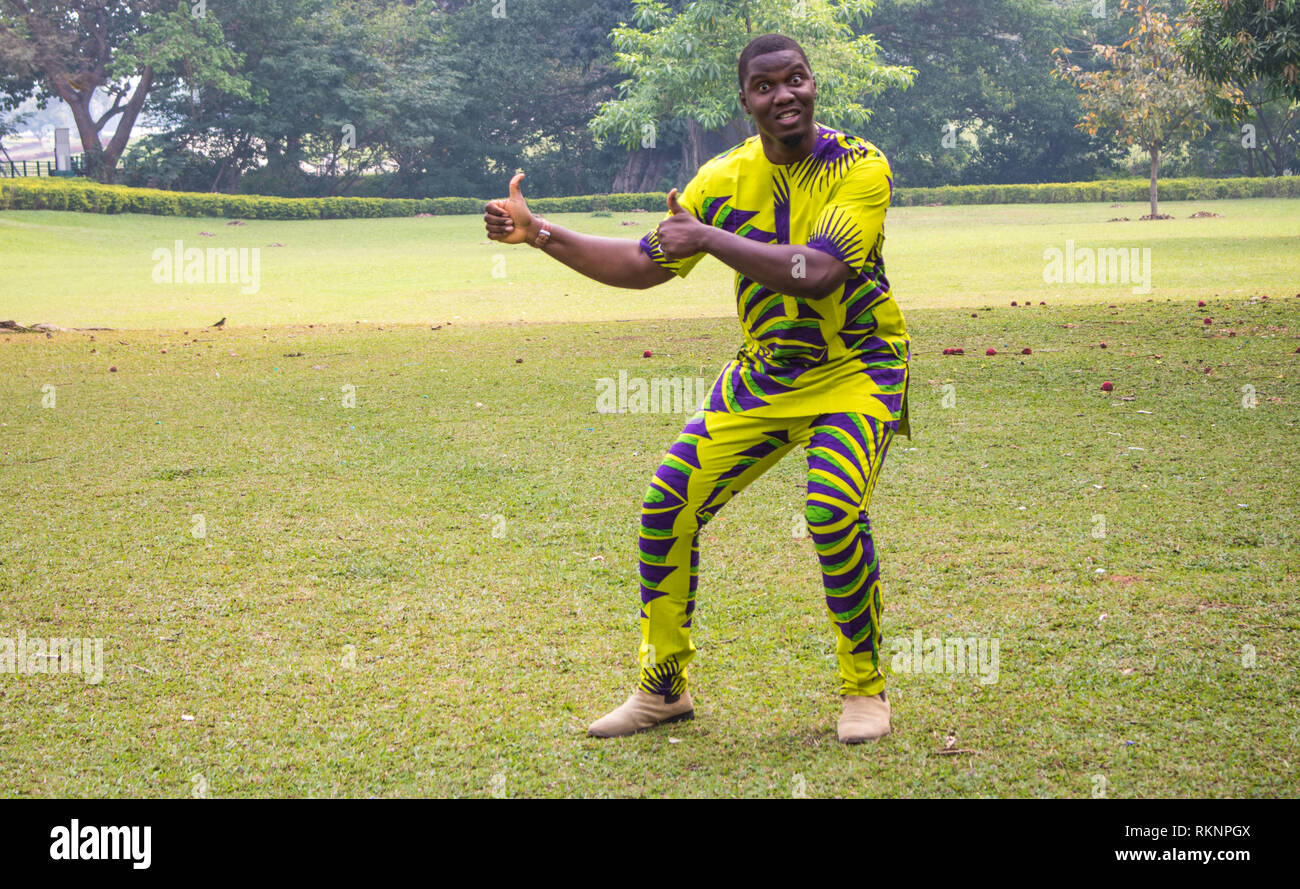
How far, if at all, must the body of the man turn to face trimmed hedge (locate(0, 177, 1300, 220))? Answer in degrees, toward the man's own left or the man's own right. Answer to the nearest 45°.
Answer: approximately 135° to the man's own right

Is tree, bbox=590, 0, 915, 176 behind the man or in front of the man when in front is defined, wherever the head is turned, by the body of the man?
behind

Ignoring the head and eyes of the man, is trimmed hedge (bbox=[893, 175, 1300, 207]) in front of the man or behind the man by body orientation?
behind

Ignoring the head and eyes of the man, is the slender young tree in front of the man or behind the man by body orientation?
behind

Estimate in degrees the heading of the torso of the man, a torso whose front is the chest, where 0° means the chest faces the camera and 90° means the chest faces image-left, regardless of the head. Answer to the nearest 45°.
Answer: approximately 45°
